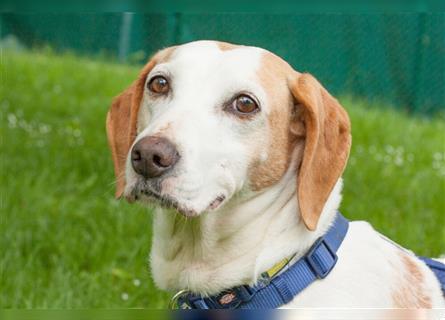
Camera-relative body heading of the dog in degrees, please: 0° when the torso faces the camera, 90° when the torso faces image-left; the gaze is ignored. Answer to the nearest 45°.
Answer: approximately 45°
